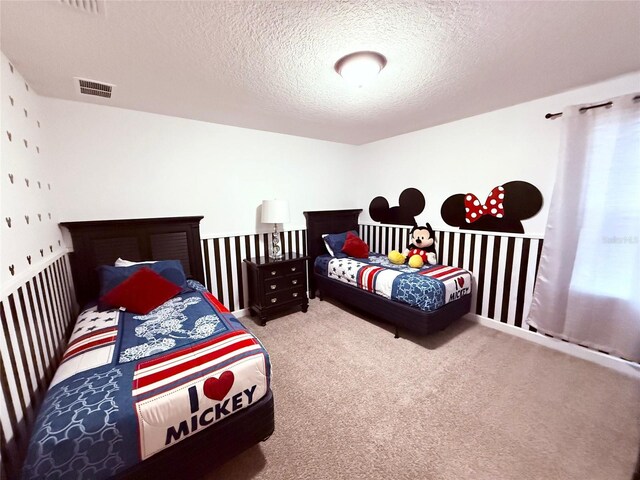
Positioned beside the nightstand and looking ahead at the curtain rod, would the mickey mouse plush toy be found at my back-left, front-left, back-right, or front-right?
front-left

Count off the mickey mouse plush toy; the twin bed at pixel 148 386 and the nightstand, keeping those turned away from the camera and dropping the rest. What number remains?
0

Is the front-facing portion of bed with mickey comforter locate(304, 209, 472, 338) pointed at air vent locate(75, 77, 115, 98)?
no

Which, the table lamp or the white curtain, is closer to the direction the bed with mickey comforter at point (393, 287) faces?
the white curtain

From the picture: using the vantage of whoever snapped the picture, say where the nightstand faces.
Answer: facing the viewer and to the right of the viewer

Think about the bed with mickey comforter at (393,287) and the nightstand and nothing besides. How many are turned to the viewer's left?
0

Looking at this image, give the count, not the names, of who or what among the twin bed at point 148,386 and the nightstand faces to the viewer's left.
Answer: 0

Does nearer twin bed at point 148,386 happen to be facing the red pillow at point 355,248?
no

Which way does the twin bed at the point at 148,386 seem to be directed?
toward the camera

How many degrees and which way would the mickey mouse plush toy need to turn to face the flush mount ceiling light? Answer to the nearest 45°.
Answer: approximately 45° to its left

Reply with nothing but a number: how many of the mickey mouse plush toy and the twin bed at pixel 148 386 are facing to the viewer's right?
0

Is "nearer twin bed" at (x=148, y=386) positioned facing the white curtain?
no
